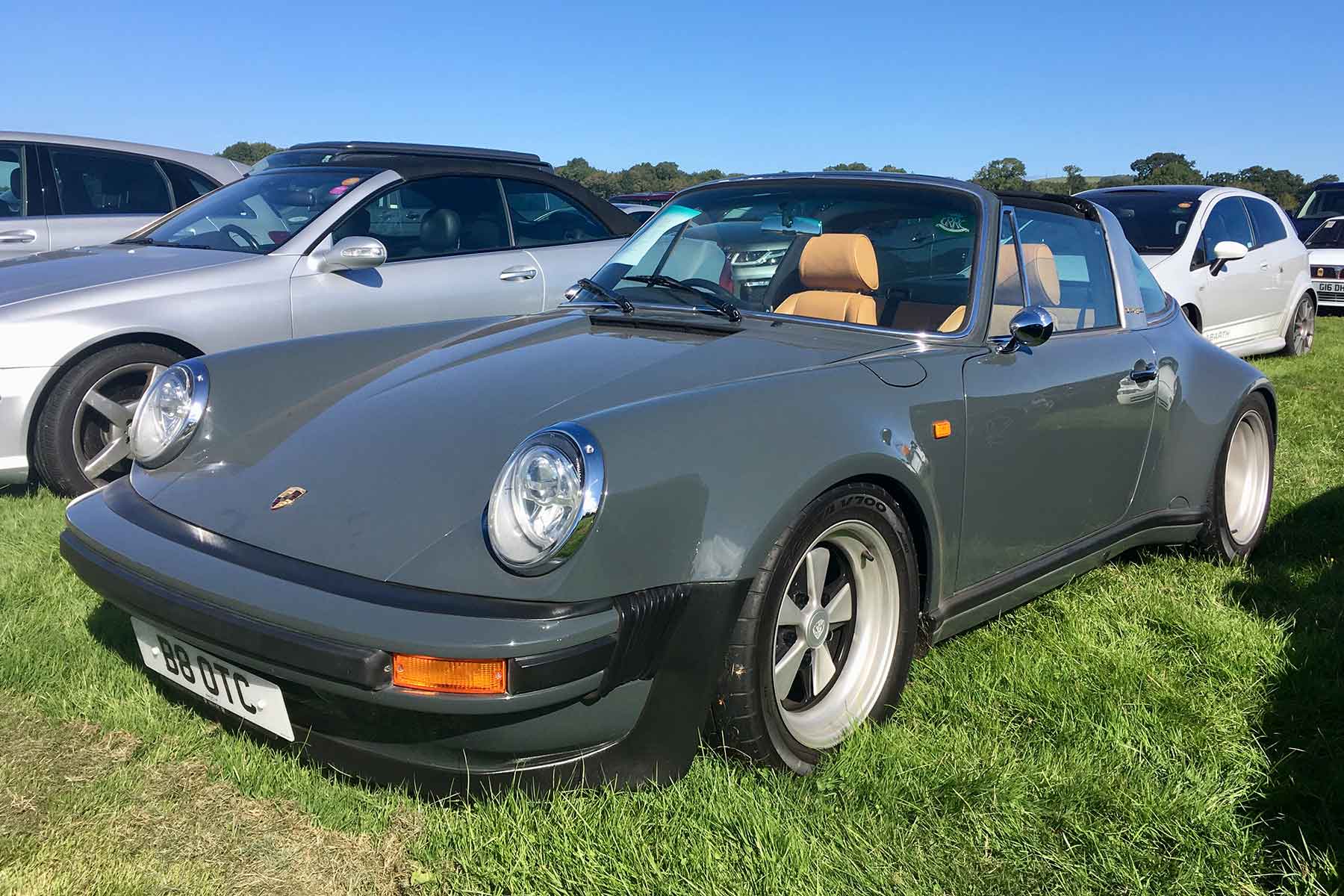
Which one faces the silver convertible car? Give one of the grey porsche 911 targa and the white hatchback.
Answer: the white hatchback

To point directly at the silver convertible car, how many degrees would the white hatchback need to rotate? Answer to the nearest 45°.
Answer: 0° — it already faces it

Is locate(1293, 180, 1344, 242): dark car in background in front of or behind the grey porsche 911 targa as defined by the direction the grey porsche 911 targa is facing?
behind

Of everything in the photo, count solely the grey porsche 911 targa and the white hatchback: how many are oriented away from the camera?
0

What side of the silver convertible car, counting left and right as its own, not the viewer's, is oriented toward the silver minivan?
right

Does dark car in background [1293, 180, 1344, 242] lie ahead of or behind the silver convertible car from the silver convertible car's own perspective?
behind

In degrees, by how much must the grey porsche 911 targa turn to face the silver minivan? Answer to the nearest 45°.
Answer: approximately 90° to its right

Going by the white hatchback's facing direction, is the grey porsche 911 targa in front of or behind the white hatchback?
in front

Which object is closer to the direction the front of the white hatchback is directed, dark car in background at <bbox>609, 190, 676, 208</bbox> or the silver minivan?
the silver minivan

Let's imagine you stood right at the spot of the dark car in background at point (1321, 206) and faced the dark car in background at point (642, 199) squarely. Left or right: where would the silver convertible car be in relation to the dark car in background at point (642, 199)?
left
